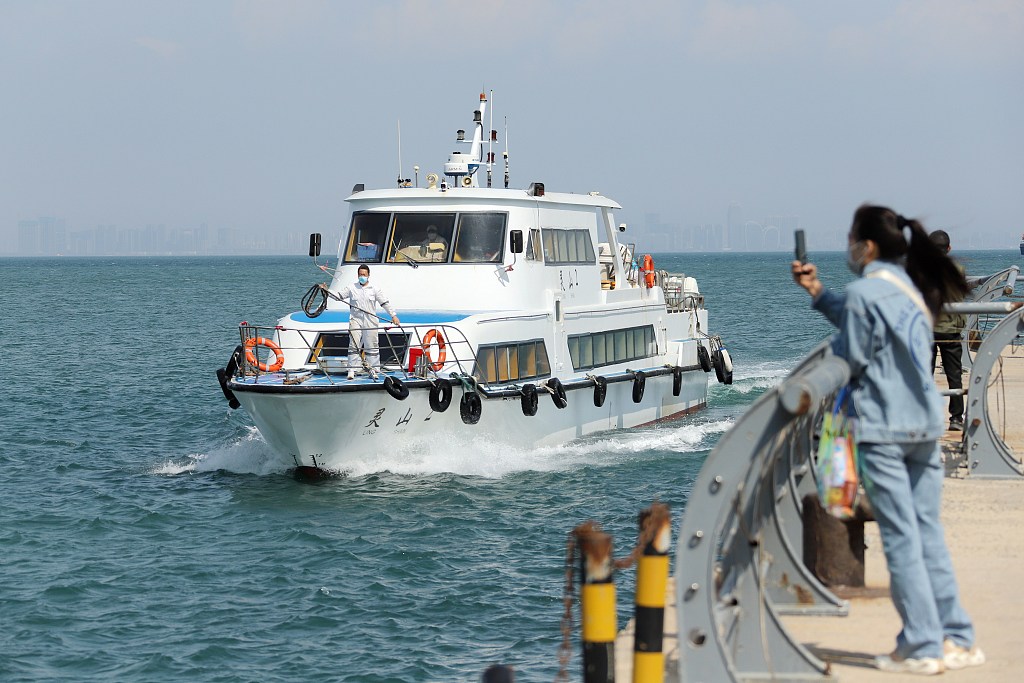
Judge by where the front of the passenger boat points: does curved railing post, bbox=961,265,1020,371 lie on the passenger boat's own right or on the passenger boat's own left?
on the passenger boat's own left

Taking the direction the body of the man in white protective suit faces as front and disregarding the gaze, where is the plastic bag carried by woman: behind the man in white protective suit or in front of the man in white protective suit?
in front

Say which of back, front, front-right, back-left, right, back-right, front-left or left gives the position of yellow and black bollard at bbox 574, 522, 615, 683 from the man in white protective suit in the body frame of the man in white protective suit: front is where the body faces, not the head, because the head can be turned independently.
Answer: front

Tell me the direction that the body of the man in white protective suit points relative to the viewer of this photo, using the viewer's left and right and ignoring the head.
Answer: facing the viewer

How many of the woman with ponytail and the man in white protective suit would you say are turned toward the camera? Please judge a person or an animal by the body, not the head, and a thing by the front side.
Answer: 1

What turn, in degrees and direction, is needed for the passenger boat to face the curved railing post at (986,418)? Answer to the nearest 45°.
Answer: approximately 90° to its left

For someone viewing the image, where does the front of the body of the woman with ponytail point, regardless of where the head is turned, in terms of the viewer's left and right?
facing away from the viewer and to the left of the viewer

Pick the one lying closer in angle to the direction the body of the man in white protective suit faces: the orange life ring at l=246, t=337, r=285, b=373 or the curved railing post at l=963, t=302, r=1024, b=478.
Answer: the curved railing post

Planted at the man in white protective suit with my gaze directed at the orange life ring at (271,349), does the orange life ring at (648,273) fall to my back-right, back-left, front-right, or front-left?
back-right

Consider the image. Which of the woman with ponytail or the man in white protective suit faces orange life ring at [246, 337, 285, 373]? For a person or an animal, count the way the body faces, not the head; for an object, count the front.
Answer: the woman with ponytail

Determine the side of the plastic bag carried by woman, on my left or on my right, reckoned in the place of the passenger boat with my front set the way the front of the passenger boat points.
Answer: on my left

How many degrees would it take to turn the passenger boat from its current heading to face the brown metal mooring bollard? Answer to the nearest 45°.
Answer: approximately 45° to its left

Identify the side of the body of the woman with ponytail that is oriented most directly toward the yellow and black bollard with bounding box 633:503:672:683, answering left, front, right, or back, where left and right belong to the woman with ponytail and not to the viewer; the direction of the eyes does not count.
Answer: left
